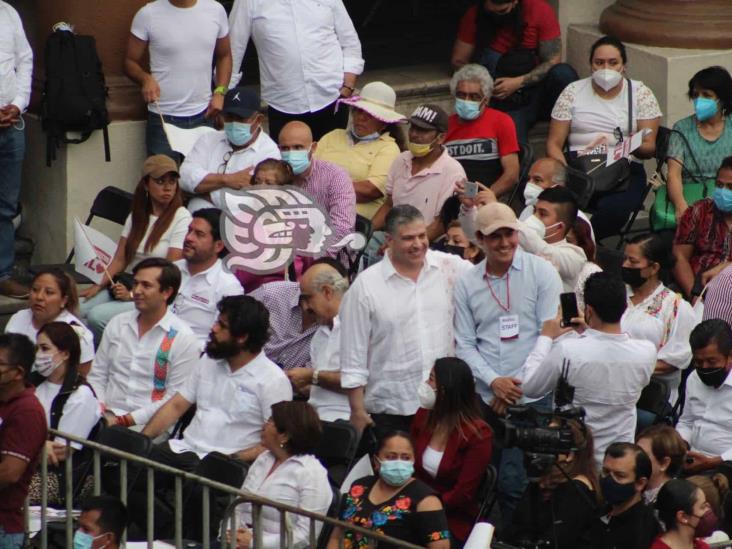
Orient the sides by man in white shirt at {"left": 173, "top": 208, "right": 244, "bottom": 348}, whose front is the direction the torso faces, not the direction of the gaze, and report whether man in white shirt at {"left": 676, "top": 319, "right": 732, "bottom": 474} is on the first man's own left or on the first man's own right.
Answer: on the first man's own left

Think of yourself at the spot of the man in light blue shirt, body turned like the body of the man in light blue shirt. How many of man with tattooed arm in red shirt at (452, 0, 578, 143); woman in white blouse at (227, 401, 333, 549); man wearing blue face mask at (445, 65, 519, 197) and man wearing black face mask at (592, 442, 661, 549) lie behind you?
2

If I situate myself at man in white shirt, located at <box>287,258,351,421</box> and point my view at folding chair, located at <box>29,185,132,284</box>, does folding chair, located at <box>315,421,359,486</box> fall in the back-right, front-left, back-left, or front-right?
back-left

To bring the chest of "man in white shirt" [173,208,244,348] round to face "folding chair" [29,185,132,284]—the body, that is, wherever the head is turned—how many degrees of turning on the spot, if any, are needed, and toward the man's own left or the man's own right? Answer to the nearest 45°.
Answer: approximately 135° to the man's own right

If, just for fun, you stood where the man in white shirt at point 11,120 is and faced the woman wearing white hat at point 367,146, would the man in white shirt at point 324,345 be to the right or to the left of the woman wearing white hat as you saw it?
right
